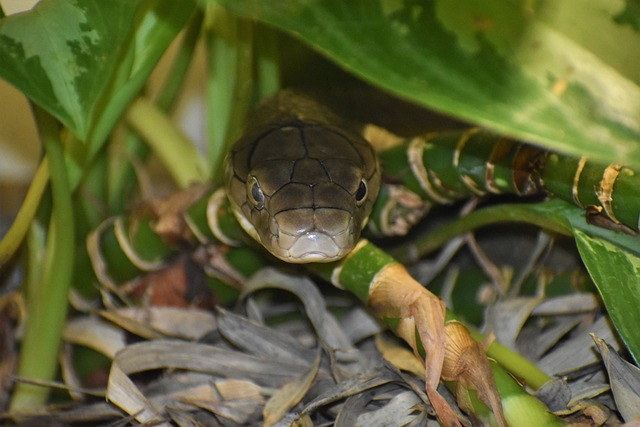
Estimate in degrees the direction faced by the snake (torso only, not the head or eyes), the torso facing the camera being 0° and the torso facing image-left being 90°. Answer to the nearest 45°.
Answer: approximately 0°
